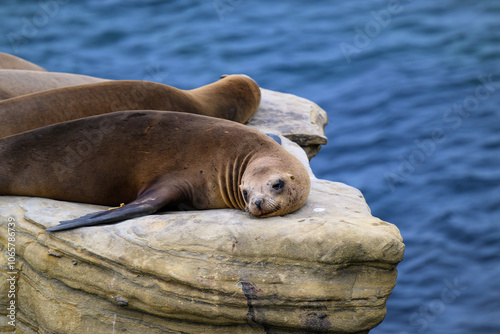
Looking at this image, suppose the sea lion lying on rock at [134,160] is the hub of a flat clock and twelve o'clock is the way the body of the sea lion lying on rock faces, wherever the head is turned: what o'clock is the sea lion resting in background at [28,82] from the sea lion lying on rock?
The sea lion resting in background is roughly at 8 o'clock from the sea lion lying on rock.

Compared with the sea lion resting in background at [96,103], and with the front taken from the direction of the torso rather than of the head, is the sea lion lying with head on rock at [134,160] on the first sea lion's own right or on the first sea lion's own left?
on the first sea lion's own right

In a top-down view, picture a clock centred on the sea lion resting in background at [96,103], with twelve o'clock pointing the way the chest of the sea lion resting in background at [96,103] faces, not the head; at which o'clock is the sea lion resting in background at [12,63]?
the sea lion resting in background at [12,63] is roughly at 8 o'clock from the sea lion resting in background at [96,103].

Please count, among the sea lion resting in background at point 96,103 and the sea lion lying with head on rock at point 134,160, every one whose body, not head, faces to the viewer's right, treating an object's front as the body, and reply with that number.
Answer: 2

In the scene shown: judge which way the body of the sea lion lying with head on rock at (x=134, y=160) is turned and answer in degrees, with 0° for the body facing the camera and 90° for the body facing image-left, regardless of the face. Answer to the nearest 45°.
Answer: approximately 270°

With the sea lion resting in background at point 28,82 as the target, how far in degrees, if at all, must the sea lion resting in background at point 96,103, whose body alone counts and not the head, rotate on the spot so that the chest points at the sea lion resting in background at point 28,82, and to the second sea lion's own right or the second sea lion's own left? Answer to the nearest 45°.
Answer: approximately 135° to the second sea lion's own left

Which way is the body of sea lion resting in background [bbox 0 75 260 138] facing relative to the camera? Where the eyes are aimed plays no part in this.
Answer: to the viewer's right
